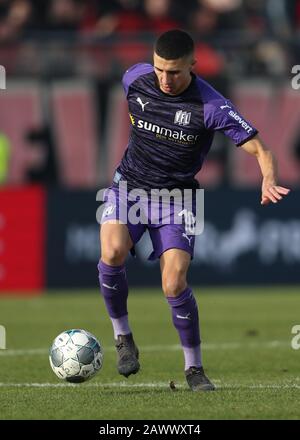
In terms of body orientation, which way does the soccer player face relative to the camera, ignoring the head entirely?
toward the camera

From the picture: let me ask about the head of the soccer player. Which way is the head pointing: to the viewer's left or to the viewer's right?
to the viewer's left
